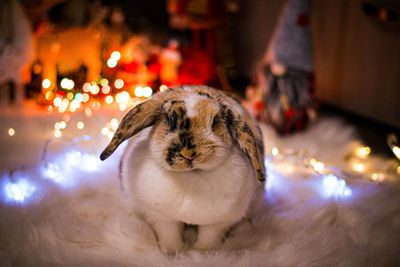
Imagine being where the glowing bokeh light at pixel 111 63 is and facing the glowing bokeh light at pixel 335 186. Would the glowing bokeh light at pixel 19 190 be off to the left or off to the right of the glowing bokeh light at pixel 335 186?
right

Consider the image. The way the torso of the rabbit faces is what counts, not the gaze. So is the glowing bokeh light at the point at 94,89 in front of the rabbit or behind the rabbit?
behind

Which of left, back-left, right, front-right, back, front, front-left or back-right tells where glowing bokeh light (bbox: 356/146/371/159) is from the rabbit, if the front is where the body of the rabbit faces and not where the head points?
back-left

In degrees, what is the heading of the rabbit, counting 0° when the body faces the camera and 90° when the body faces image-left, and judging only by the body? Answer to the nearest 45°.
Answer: approximately 0°

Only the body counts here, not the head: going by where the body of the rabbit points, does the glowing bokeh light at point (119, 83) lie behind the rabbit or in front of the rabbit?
behind

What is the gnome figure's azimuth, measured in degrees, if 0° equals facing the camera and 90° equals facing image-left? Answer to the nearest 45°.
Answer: approximately 45°

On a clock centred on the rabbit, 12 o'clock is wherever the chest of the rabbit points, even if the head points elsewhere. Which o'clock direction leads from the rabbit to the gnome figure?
The gnome figure is roughly at 7 o'clock from the rabbit.

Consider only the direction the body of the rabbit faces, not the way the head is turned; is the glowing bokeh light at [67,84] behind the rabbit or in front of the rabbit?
behind

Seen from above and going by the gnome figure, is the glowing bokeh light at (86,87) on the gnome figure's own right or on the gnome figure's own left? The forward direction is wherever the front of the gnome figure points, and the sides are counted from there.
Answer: on the gnome figure's own right
